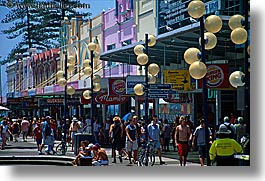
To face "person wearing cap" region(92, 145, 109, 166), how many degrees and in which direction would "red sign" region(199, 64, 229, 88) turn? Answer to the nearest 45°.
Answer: approximately 45° to its right

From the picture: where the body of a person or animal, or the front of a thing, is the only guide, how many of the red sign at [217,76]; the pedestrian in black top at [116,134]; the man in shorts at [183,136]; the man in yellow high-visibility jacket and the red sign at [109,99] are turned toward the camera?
3

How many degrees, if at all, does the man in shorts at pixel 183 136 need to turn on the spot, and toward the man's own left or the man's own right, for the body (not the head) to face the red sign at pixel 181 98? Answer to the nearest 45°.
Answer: approximately 180°

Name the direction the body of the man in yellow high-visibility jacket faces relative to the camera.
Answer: away from the camera

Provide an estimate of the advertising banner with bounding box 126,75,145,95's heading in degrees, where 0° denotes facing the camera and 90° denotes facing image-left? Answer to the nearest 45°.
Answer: approximately 0°
